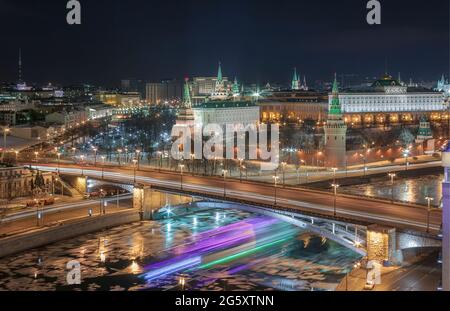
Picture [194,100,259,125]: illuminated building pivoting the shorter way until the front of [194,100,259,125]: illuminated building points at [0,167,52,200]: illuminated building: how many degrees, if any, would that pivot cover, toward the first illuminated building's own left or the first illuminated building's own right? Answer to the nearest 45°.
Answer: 0° — it already faces it

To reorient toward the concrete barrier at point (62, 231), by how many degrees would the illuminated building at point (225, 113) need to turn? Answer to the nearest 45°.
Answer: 0° — it already faces it

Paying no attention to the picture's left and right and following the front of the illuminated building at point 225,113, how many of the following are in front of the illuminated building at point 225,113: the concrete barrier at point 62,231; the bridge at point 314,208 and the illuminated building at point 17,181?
3

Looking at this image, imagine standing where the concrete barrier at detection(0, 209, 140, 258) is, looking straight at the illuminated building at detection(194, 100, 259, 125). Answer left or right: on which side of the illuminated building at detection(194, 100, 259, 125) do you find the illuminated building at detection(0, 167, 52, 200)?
left

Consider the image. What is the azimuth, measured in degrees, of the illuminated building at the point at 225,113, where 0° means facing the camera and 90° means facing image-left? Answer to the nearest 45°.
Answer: approximately 0°

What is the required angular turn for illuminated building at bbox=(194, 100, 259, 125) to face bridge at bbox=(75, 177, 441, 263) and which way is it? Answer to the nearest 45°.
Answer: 0° — it already faces it

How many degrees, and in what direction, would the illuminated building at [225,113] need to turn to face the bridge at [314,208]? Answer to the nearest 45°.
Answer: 0° — it already faces it

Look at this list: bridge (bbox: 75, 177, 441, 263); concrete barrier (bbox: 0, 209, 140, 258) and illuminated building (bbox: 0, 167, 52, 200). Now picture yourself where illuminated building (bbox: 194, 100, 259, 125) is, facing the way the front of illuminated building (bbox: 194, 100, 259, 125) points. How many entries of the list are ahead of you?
3
